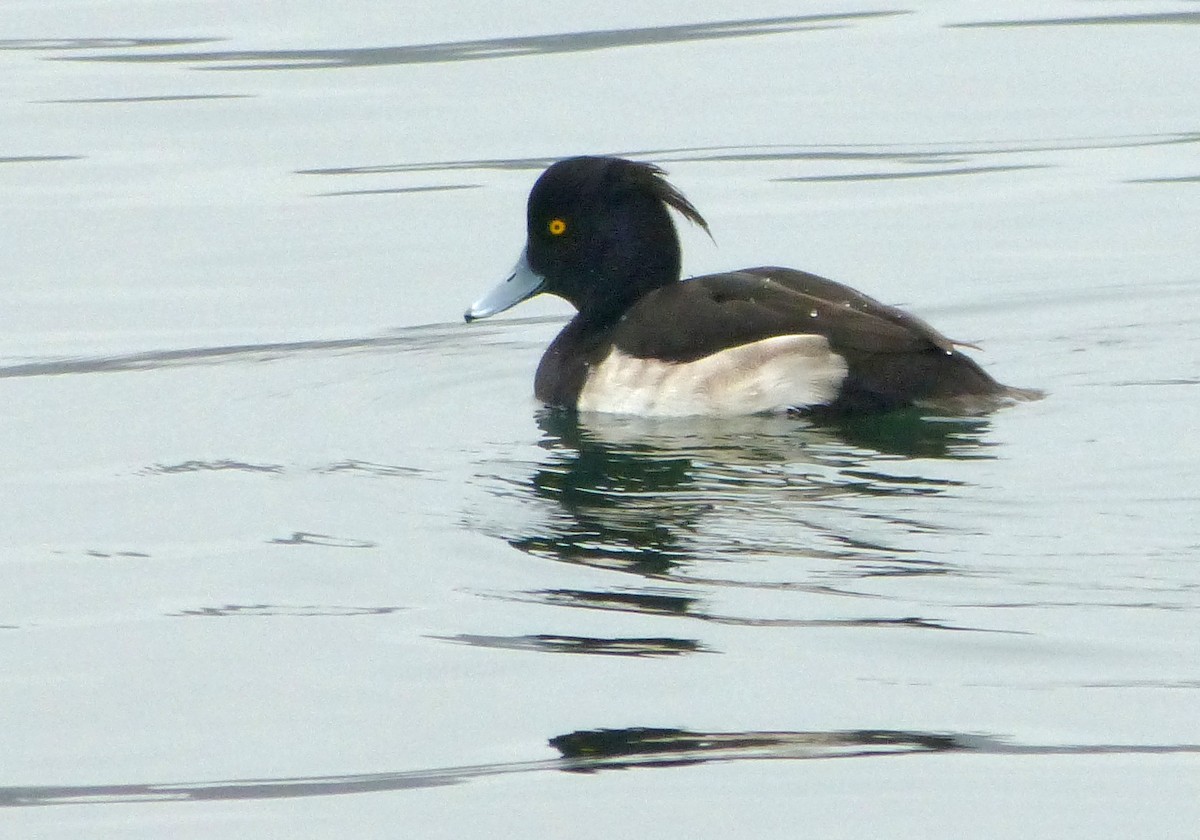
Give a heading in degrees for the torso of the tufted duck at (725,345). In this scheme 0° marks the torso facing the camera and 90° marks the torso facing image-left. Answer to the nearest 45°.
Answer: approximately 90°
